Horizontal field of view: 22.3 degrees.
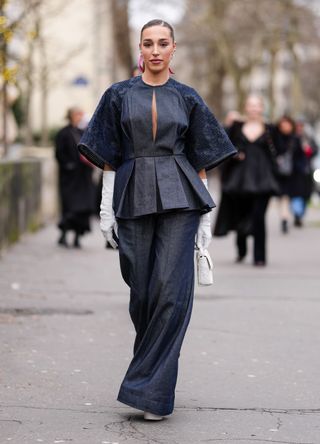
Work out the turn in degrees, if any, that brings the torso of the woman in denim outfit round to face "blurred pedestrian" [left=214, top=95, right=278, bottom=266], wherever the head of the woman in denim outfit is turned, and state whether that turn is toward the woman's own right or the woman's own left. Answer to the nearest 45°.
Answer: approximately 180°

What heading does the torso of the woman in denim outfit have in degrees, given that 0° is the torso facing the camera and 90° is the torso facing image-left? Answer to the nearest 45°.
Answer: approximately 0°

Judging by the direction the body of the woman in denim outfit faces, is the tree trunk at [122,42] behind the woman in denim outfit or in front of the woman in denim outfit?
behind

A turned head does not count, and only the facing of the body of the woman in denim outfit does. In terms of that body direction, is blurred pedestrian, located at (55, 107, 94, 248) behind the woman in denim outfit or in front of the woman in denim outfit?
behind

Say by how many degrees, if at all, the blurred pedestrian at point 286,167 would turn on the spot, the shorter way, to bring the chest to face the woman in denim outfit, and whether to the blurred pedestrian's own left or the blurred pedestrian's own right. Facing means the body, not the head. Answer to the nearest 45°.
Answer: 0° — they already face them

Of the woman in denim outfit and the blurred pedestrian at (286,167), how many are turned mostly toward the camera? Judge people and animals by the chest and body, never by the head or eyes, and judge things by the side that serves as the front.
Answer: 2
